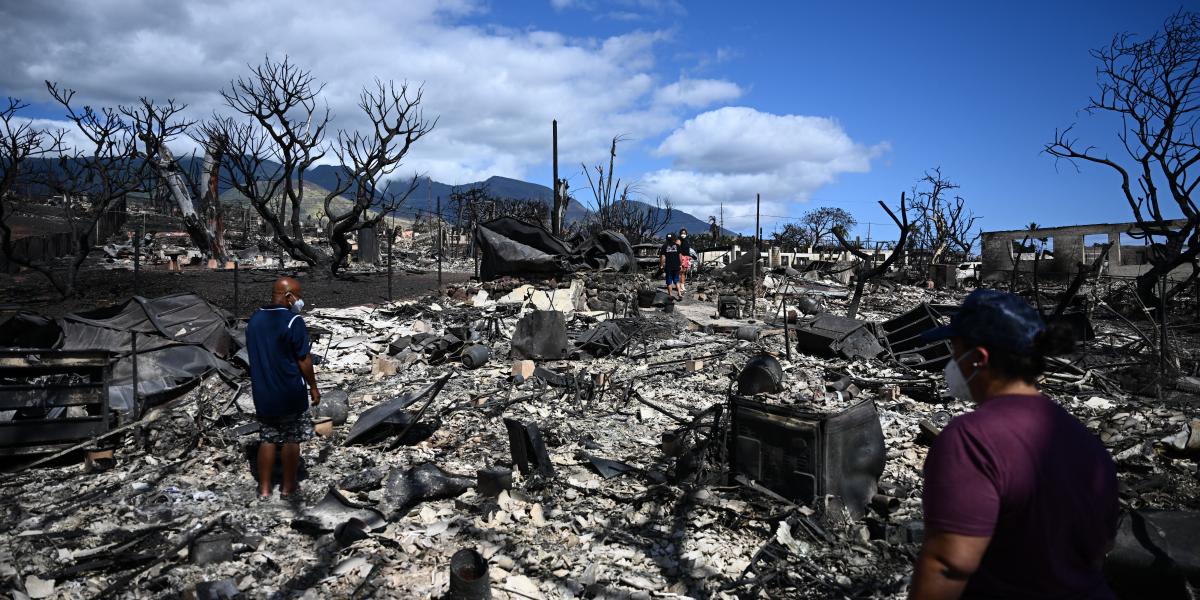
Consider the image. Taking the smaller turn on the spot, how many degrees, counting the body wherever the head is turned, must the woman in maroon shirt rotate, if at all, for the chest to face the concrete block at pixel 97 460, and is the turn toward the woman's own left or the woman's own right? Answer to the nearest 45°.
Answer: approximately 45° to the woman's own left

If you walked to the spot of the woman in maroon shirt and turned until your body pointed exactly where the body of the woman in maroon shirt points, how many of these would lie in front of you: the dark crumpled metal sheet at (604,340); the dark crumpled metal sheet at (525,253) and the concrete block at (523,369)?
3

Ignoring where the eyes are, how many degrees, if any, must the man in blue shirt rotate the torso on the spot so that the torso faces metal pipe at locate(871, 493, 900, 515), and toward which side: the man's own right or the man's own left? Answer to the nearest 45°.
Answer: approximately 90° to the man's own right

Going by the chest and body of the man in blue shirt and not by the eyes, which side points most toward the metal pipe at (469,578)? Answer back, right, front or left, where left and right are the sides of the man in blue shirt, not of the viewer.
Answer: right

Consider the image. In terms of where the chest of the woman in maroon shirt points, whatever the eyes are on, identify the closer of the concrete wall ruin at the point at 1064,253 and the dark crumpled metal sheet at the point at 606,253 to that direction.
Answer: the dark crumpled metal sheet

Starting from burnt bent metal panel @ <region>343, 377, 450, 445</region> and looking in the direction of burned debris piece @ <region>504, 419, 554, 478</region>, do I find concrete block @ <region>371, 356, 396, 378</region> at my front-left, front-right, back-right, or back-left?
back-left

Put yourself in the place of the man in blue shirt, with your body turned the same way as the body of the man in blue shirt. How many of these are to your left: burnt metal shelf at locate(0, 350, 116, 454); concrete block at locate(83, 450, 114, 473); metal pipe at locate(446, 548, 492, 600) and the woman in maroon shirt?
2

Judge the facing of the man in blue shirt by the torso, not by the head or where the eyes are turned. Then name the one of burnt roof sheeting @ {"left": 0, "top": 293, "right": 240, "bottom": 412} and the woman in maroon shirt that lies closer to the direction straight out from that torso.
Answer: the burnt roof sheeting

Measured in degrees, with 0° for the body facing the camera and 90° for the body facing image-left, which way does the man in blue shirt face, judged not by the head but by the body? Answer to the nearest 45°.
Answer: approximately 225°
